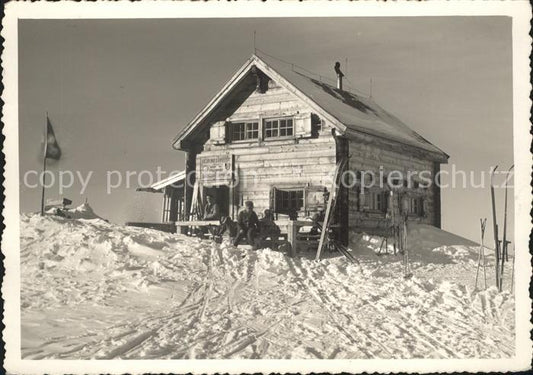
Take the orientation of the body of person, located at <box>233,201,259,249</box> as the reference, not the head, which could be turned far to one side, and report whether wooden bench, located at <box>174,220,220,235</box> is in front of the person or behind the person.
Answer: behind

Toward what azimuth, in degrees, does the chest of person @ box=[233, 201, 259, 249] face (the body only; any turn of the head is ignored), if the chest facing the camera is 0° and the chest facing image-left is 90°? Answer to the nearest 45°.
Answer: approximately 0°

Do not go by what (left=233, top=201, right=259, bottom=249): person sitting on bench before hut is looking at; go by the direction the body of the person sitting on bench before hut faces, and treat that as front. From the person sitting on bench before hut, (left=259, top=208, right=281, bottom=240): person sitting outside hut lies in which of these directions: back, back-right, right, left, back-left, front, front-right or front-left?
back-left

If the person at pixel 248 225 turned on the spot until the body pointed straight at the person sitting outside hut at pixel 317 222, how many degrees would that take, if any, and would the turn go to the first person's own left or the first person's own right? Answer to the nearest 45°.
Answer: approximately 135° to the first person's own left

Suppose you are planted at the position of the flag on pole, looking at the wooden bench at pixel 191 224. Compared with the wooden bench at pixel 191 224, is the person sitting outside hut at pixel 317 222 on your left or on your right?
right

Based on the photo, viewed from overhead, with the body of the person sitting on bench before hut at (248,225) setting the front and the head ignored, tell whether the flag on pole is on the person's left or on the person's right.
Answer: on the person's right

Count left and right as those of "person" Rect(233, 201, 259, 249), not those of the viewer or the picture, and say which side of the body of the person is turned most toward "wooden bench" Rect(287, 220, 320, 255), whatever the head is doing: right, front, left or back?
left
